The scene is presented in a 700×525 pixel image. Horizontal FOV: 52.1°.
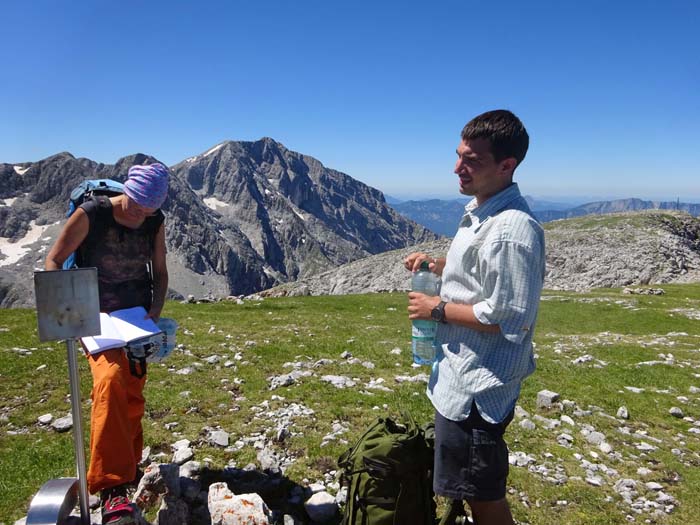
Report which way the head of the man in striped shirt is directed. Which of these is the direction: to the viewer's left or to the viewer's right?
to the viewer's left

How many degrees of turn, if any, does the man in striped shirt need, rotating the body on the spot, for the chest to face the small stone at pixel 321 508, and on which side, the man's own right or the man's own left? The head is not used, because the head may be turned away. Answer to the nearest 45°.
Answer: approximately 45° to the man's own right

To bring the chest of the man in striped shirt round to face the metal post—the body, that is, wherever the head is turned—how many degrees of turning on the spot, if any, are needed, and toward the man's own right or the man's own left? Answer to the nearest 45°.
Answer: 0° — they already face it

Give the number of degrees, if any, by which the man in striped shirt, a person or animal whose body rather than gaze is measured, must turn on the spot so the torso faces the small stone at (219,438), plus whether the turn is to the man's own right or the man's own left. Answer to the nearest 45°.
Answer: approximately 45° to the man's own right

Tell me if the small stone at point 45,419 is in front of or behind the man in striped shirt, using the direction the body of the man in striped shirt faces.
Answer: in front

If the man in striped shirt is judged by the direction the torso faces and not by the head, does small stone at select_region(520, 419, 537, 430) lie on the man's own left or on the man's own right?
on the man's own right

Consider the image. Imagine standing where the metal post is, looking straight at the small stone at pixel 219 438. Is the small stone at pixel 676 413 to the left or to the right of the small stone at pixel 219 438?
right

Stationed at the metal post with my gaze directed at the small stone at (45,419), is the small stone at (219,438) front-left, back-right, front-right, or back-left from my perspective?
front-right

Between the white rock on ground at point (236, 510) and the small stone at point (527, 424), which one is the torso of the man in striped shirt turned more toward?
the white rock on ground

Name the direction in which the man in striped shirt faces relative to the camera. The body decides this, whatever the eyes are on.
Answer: to the viewer's left

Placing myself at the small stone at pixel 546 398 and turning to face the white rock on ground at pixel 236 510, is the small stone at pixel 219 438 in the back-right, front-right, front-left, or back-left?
front-right

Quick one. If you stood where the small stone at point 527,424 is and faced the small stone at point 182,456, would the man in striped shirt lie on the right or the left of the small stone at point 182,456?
left
